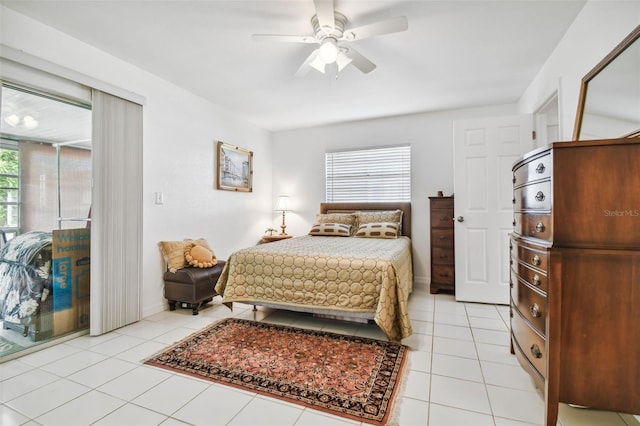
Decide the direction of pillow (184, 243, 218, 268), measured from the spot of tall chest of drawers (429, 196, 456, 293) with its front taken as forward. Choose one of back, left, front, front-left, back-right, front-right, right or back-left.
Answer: front-right

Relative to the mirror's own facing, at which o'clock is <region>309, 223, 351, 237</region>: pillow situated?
The pillow is roughly at 2 o'clock from the mirror.

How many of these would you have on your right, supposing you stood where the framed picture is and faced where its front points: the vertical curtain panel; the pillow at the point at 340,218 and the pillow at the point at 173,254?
2

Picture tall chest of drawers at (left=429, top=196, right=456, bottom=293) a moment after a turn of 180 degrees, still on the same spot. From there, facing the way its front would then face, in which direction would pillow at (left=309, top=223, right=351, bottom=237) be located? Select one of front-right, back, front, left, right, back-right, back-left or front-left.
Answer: left

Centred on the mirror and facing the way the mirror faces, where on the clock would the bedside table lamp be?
The bedside table lamp is roughly at 2 o'clock from the mirror.

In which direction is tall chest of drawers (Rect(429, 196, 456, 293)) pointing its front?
toward the camera

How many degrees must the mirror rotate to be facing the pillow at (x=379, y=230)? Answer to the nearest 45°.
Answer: approximately 90° to its right

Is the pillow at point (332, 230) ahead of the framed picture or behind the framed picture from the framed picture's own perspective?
ahead

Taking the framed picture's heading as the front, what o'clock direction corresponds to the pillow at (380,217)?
The pillow is roughly at 11 o'clock from the framed picture.

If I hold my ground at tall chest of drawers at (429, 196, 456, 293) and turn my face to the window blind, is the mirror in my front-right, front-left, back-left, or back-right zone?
back-left

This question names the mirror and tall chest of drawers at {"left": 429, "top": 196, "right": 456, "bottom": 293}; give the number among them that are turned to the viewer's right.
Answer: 0

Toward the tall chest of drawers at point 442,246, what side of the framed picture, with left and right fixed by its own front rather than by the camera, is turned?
front

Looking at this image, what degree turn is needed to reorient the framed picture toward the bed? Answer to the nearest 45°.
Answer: approximately 45° to its right

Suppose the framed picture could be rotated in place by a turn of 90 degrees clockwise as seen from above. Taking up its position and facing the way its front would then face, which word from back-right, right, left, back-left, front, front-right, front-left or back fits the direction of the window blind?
back-left

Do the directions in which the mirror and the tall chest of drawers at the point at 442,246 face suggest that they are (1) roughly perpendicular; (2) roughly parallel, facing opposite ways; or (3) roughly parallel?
roughly perpendicular

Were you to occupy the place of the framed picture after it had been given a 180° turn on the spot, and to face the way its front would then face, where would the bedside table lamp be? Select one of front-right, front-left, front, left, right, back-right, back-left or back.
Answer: right

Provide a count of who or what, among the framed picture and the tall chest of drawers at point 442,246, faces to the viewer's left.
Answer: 0

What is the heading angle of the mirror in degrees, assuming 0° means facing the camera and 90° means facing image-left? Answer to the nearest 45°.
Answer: approximately 45°

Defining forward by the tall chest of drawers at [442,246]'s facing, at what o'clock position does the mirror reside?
The mirror is roughly at 11 o'clock from the tall chest of drawers.

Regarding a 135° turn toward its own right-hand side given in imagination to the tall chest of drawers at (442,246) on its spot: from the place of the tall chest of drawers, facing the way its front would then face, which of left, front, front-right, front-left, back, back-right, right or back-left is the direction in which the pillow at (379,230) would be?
front-left
